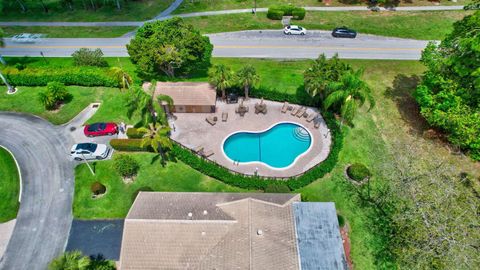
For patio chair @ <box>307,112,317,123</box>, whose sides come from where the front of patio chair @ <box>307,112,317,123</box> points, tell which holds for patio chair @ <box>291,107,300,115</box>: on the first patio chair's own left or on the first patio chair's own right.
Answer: on the first patio chair's own right

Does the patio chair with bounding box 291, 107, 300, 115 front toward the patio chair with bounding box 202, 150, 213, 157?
yes

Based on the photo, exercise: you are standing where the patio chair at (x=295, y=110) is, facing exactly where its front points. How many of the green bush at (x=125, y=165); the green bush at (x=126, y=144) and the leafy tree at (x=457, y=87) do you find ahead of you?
2

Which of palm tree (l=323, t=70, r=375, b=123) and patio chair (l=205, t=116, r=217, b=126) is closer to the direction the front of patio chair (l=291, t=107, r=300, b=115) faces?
the patio chair

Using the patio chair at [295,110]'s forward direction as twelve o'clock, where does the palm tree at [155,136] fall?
The palm tree is roughly at 12 o'clock from the patio chair.

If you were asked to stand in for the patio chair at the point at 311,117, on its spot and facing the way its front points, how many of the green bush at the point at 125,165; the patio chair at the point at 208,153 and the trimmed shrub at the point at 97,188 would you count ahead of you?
3

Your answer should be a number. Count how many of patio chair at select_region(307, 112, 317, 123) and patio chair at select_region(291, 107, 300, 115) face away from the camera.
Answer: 0

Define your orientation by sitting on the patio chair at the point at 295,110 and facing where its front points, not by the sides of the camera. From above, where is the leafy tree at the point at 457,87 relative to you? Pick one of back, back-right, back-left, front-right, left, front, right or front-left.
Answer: back-left

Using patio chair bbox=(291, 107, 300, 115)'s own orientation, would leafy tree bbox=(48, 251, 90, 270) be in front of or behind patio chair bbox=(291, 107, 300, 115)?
in front

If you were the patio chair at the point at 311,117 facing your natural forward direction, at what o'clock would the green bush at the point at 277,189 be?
The green bush is roughly at 11 o'clock from the patio chair.

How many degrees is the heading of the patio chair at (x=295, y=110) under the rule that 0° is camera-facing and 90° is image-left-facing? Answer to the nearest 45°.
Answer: approximately 45°

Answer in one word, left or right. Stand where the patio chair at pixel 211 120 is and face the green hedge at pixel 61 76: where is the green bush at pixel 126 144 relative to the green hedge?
left

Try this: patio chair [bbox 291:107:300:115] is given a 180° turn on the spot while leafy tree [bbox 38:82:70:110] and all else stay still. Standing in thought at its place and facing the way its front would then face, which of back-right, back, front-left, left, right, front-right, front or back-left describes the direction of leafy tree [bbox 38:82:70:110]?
back-left

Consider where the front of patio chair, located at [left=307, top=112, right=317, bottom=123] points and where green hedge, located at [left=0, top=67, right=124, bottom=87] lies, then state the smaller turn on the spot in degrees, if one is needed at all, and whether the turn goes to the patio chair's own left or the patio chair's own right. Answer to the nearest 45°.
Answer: approximately 45° to the patio chair's own right

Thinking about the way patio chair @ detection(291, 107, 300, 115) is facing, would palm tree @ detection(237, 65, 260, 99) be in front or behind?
in front

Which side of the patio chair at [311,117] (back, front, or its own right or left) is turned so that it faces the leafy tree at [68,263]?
front
